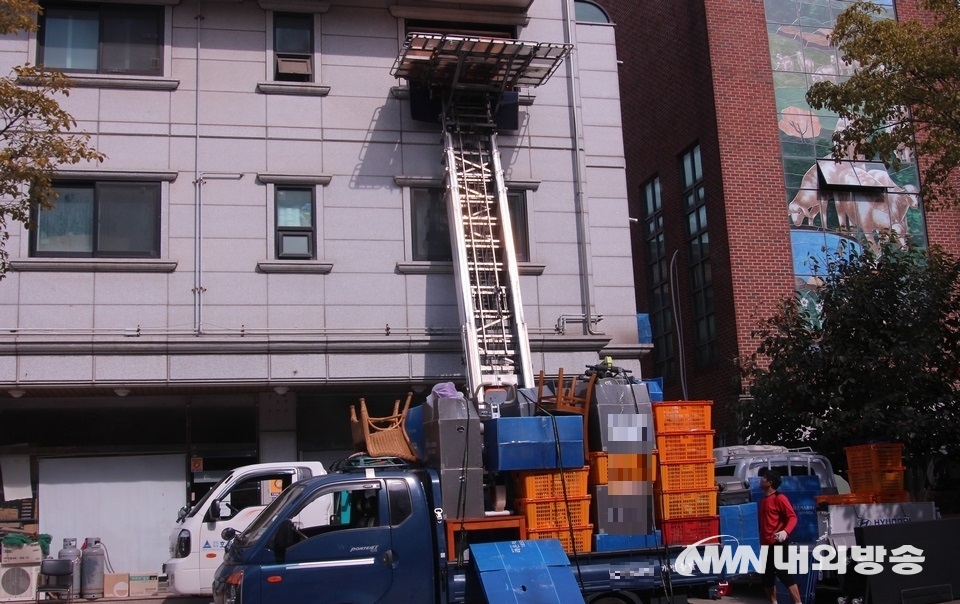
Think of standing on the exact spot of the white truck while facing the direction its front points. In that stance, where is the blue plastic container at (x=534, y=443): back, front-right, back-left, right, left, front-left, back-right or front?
back-left

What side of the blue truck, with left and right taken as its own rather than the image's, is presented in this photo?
left

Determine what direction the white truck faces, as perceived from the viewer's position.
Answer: facing to the left of the viewer

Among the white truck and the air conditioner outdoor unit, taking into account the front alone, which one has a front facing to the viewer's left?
the white truck

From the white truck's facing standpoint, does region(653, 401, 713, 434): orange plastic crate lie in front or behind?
behind

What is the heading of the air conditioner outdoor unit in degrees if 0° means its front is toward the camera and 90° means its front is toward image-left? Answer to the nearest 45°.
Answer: approximately 0°

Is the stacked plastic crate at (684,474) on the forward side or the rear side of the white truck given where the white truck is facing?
on the rear side

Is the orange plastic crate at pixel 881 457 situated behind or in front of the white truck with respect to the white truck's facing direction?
behind

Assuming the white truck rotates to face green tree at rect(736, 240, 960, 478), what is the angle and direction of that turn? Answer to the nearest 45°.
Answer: approximately 180°

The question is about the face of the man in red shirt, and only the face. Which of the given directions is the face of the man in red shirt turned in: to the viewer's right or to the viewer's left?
to the viewer's left

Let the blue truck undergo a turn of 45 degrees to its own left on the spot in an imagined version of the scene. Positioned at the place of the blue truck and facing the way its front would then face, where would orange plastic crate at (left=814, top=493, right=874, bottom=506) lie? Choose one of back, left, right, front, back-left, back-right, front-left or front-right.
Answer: back

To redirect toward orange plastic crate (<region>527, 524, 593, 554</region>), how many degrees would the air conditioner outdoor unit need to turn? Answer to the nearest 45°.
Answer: approximately 45° to its left

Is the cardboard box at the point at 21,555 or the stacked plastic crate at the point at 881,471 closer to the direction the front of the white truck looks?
the cardboard box

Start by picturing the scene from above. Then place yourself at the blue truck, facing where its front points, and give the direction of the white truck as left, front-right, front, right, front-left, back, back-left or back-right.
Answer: front-right
